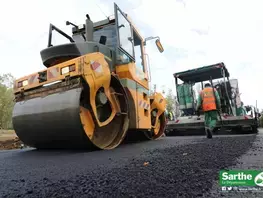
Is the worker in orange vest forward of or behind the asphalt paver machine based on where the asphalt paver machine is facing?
behind

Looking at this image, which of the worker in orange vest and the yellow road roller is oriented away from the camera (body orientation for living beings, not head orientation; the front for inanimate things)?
the worker in orange vest

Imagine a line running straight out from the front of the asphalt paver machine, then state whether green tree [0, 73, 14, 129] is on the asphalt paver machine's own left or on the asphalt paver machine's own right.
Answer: on the asphalt paver machine's own left

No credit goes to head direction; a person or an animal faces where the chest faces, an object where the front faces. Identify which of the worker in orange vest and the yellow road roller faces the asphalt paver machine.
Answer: the worker in orange vest

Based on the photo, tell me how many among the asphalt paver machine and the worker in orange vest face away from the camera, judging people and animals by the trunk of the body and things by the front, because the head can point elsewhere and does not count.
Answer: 2

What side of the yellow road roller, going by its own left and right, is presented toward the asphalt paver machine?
back

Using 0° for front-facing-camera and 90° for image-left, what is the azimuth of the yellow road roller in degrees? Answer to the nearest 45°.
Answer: approximately 45°

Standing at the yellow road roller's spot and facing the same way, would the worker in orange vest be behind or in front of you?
behind

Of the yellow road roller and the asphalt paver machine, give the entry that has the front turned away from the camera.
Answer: the asphalt paver machine

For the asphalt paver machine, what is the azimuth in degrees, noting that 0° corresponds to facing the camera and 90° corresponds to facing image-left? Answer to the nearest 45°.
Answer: approximately 180°

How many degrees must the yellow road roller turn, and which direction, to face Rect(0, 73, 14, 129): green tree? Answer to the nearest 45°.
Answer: approximately 135° to its right
